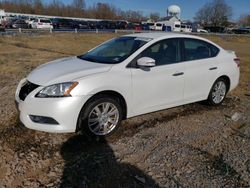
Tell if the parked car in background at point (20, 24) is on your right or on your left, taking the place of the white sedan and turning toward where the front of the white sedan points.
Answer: on your right

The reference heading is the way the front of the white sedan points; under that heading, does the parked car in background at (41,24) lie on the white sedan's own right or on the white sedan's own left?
on the white sedan's own right

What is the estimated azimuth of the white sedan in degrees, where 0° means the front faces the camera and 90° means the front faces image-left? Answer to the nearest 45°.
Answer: approximately 45°
